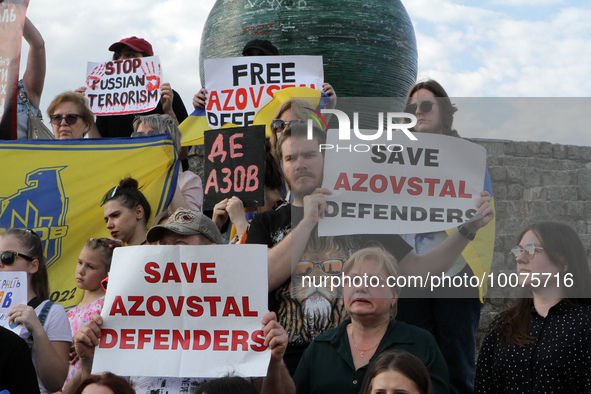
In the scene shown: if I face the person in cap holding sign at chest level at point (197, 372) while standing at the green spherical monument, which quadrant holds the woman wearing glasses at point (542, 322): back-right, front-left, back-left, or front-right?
front-left

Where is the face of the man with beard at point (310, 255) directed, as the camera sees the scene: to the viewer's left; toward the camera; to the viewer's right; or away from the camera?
toward the camera

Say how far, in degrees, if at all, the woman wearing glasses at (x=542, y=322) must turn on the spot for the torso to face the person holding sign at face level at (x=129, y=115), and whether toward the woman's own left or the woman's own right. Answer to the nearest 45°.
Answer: approximately 90° to the woman's own right

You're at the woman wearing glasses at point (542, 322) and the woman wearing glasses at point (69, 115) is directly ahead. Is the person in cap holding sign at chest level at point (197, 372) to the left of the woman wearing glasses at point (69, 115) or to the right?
left

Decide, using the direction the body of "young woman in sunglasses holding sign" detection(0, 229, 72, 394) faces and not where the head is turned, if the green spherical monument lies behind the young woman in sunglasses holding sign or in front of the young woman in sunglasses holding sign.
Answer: behind

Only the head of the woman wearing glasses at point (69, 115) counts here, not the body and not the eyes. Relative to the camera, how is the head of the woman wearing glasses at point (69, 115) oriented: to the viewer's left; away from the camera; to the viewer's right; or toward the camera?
toward the camera

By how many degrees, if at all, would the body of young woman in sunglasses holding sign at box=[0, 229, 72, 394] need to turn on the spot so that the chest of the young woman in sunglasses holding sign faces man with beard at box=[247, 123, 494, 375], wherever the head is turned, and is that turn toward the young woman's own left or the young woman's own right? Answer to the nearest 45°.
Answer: approximately 135° to the young woman's own left

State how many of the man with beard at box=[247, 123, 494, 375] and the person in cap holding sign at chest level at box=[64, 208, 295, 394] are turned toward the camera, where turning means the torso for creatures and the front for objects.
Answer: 2

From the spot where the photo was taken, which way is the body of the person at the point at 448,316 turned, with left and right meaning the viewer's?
facing the viewer and to the left of the viewer

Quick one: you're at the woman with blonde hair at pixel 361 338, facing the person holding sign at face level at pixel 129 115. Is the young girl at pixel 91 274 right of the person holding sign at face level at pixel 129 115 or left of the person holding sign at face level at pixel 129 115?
left

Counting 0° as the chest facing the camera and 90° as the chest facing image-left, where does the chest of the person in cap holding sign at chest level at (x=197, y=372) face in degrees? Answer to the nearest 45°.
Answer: approximately 0°

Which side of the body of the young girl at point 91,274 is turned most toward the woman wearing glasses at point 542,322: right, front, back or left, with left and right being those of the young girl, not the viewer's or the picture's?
left

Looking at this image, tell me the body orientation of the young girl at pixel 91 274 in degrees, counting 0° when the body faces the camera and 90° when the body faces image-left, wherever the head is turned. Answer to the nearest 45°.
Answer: approximately 45°
